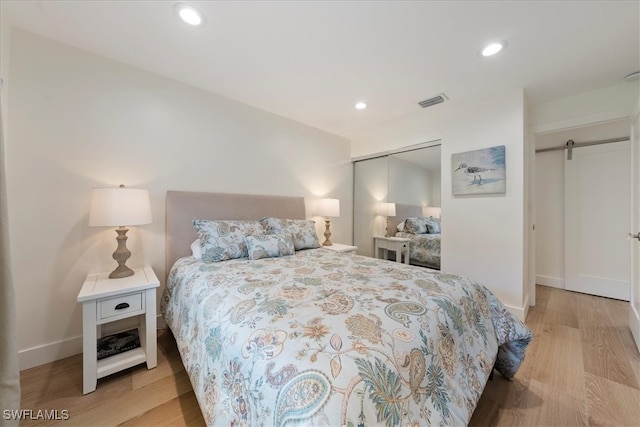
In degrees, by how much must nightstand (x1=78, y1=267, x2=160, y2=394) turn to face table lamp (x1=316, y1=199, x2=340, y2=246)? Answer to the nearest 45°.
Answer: approximately 90° to its left

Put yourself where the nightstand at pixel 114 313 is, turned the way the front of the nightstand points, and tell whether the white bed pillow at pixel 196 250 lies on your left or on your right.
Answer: on your left

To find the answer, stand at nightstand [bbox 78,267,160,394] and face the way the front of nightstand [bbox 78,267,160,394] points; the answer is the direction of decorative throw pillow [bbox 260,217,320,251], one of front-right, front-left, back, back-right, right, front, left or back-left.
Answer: left

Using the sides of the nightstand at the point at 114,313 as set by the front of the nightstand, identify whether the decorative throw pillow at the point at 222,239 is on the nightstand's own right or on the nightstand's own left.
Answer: on the nightstand's own left

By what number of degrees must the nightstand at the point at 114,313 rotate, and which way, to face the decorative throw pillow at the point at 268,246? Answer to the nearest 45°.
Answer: approximately 90° to its left

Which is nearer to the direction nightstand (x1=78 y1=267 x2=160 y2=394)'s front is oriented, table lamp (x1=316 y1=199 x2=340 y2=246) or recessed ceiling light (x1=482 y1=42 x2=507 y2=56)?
the recessed ceiling light

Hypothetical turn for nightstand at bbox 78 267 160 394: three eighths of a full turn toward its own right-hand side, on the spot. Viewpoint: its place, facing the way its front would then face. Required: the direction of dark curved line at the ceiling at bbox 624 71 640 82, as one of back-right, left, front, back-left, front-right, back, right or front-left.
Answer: back

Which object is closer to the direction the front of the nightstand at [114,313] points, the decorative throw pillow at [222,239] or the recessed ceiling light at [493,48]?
the recessed ceiling light

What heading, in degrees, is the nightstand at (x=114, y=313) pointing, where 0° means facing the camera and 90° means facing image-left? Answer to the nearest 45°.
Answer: approximately 0°

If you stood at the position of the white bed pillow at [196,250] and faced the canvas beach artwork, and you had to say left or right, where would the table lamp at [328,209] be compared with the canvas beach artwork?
left

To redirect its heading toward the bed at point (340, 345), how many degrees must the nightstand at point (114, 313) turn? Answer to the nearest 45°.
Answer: approximately 45° to its left

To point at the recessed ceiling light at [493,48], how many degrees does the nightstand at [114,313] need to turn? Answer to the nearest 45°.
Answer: approximately 45° to its left
